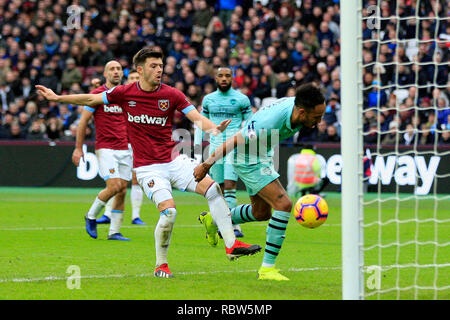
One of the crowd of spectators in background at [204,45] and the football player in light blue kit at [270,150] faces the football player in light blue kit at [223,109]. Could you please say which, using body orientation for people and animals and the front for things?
the crowd of spectators in background

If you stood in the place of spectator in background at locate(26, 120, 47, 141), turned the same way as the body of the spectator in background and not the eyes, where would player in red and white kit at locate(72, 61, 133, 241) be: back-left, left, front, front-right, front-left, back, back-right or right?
front

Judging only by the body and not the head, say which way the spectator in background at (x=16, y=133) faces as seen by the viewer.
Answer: toward the camera

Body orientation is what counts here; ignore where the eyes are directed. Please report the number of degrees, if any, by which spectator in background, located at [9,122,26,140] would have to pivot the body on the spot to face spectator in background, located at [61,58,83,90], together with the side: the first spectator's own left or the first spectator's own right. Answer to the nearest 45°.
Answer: approximately 135° to the first spectator's own left

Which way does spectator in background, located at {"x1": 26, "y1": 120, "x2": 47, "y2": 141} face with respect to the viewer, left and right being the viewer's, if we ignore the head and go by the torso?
facing the viewer

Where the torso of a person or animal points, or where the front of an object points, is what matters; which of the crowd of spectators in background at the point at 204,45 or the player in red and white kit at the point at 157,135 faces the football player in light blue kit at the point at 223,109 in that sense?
the crowd of spectators in background

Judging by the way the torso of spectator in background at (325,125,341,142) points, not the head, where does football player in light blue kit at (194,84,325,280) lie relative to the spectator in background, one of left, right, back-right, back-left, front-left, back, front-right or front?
front

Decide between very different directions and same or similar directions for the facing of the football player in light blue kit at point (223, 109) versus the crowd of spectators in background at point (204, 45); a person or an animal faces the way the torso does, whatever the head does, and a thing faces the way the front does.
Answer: same or similar directions

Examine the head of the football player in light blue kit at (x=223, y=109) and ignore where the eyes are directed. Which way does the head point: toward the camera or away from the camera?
toward the camera

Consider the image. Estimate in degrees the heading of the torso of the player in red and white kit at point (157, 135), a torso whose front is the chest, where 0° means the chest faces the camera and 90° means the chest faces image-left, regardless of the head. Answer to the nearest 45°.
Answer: approximately 0°

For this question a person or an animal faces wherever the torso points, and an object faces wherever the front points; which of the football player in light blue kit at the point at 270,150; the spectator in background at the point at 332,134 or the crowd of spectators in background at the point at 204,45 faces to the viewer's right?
the football player in light blue kit

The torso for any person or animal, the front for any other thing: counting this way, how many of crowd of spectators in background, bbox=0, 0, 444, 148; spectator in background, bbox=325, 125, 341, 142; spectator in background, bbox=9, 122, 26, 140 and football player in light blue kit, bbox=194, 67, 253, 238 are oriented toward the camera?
4

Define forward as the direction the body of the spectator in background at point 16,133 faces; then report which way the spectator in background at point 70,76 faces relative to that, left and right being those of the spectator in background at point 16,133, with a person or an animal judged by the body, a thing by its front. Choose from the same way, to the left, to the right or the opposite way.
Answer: the same way

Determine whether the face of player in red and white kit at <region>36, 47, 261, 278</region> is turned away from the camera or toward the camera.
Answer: toward the camera

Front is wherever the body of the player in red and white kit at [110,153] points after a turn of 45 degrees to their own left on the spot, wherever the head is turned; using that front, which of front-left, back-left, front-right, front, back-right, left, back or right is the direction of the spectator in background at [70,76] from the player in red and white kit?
left
